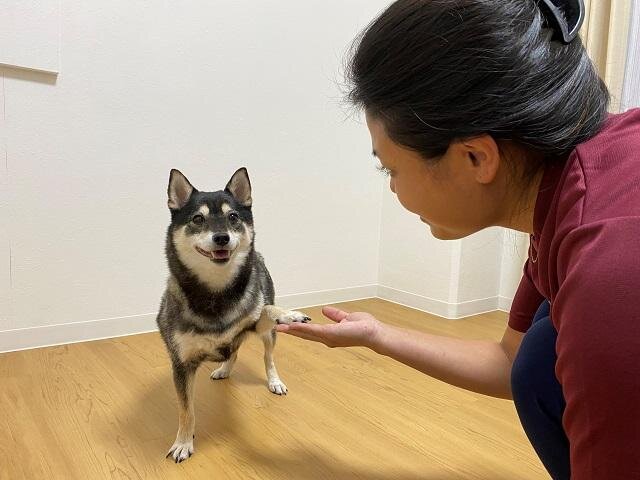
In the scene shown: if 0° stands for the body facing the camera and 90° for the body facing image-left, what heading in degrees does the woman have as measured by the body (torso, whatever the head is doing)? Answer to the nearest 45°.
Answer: approximately 90°
